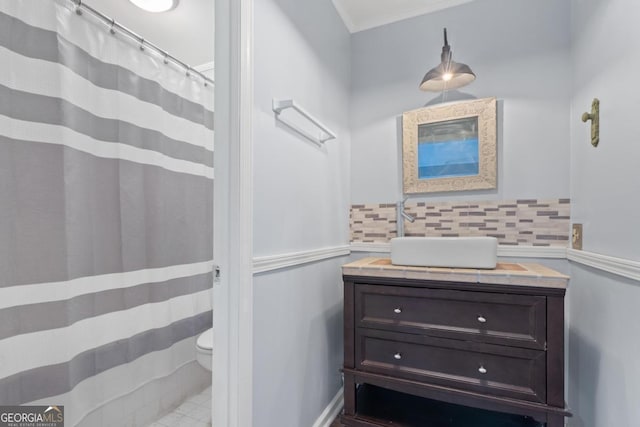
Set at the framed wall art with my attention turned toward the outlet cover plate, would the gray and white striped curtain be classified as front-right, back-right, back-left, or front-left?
back-right

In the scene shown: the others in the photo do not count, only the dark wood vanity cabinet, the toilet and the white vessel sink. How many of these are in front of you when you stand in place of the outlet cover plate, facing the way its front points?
3

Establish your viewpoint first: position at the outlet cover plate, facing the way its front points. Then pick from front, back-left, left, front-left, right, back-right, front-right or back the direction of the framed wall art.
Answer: front-right

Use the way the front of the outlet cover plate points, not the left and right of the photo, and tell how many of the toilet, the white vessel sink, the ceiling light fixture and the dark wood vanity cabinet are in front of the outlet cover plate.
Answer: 4

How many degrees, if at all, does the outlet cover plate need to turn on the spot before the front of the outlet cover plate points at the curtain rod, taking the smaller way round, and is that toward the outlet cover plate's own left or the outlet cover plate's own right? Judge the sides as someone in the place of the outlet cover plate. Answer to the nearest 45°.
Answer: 0° — it already faces it

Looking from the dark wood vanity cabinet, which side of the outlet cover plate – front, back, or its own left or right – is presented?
front

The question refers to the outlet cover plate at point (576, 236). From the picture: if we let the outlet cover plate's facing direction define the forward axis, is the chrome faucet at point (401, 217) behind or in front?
in front

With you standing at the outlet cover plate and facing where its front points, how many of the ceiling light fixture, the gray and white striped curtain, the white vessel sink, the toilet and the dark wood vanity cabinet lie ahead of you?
5

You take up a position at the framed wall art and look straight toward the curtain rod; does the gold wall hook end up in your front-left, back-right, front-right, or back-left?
back-left

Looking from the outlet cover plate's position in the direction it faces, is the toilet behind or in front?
in front

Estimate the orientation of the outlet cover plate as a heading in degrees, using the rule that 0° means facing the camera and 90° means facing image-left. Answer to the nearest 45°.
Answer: approximately 45°

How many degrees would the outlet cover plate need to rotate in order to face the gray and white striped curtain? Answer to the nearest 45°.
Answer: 0° — it already faces it

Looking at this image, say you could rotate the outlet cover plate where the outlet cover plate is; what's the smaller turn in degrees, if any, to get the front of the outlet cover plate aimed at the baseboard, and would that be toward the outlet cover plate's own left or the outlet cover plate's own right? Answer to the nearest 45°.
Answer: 0° — it already faces it
